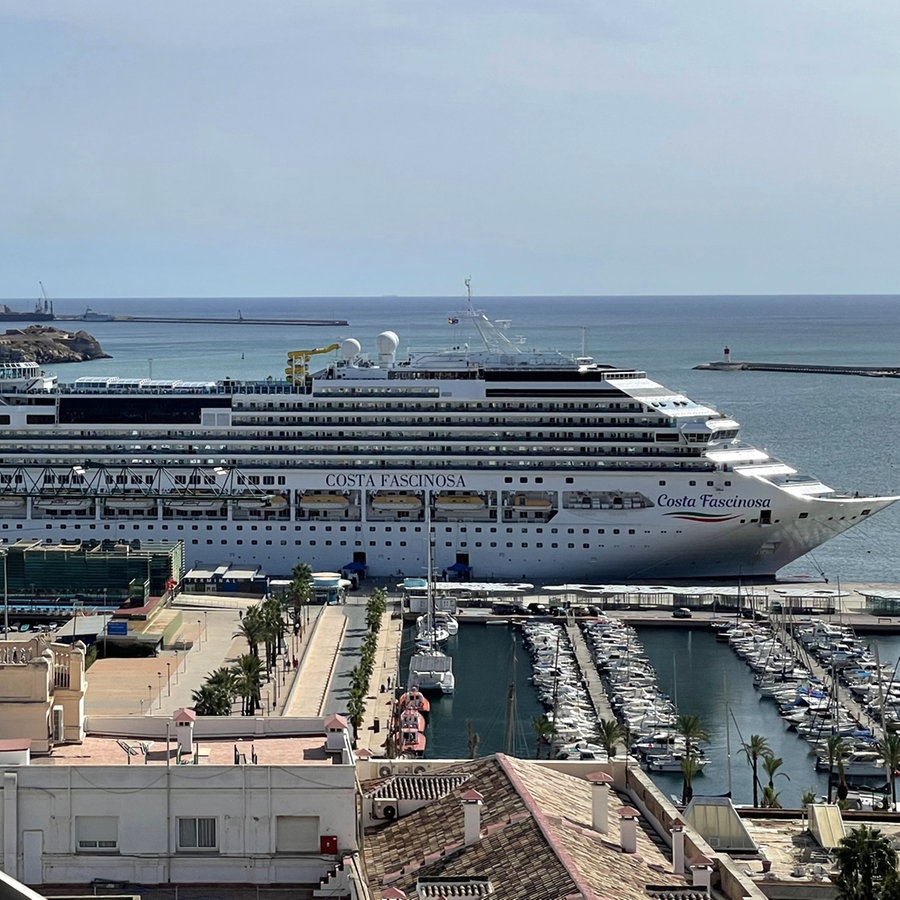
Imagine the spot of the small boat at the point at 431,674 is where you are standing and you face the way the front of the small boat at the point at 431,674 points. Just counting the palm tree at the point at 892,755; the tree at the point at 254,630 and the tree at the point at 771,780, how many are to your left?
1

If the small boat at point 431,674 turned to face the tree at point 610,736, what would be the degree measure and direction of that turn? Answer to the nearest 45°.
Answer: approximately 135° to its right

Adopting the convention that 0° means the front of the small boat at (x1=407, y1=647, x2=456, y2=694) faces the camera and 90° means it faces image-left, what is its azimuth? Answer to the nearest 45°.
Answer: approximately 180°

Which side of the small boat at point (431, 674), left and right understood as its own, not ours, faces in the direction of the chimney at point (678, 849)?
back

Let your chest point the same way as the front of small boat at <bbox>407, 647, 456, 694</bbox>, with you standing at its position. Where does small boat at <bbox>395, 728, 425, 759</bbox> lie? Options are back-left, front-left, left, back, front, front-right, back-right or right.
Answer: back

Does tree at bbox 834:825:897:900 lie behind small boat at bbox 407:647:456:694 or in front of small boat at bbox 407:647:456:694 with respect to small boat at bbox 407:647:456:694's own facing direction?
behind

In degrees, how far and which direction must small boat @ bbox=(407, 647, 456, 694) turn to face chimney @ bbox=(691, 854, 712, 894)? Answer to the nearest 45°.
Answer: approximately 180°

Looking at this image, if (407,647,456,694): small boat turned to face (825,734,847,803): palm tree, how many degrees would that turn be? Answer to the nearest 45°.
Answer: approximately 135° to its right
